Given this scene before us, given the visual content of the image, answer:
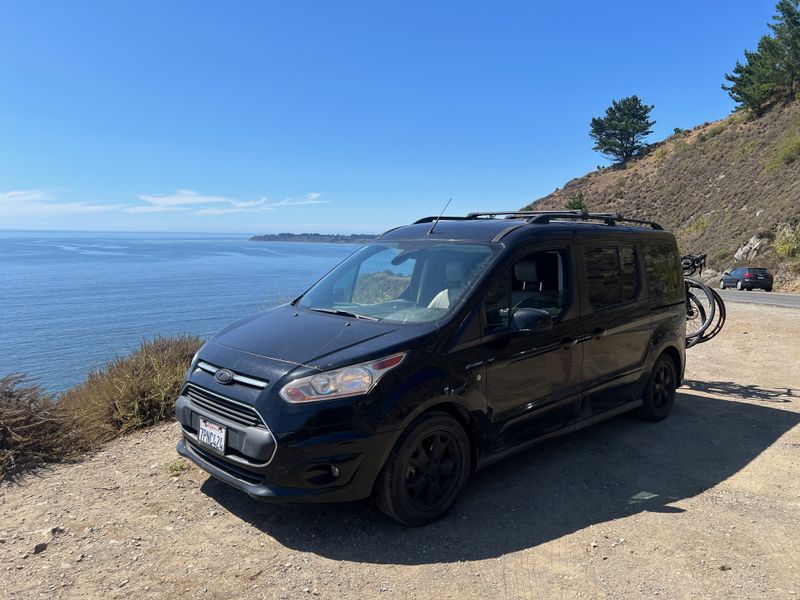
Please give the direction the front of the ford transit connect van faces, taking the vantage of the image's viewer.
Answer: facing the viewer and to the left of the viewer

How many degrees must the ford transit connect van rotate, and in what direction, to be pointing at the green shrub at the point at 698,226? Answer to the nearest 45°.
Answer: approximately 180°

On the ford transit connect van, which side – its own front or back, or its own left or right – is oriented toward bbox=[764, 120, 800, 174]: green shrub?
back
